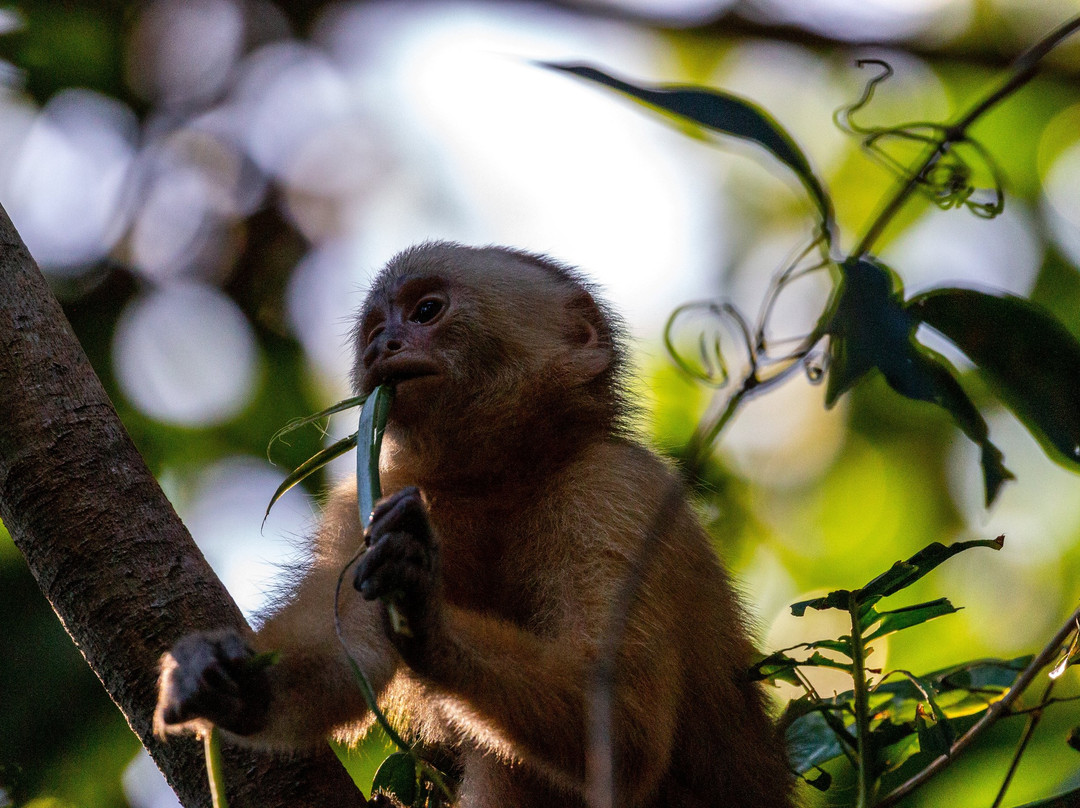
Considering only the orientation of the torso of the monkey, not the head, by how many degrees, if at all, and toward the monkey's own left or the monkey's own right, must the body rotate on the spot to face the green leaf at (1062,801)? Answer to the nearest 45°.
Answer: approximately 90° to the monkey's own left

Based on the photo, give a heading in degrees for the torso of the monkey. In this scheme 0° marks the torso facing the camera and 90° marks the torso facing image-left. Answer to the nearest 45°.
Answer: approximately 45°

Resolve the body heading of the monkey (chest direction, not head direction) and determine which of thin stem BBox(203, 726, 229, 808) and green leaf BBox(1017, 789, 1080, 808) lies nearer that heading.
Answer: the thin stem

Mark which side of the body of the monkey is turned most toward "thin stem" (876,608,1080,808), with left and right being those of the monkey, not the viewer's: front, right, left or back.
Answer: left

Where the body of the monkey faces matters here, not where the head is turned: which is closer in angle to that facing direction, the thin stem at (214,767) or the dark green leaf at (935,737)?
the thin stem
